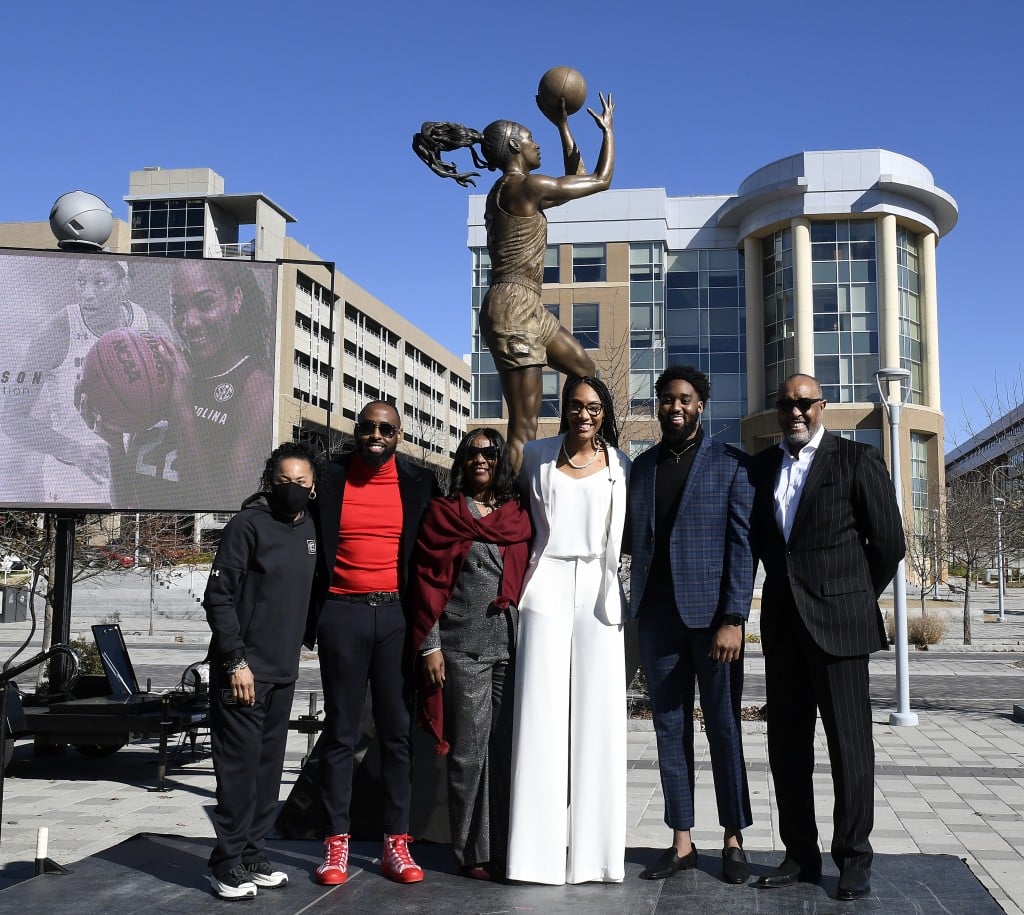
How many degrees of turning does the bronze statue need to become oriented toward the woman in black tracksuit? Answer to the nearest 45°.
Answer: approximately 135° to its right

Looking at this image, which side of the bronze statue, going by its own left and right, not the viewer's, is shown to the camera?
right

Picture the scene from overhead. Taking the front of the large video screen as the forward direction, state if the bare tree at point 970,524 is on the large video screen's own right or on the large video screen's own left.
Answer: on the large video screen's own left

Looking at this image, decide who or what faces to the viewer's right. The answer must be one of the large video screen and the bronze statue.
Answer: the bronze statue

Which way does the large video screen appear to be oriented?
toward the camera

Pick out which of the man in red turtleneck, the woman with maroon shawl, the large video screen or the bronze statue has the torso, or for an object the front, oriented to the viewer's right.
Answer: the bronze statue

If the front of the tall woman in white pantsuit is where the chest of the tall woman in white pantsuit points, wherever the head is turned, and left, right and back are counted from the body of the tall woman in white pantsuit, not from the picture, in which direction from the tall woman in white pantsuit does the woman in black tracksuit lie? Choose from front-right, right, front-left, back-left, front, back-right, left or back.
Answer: right

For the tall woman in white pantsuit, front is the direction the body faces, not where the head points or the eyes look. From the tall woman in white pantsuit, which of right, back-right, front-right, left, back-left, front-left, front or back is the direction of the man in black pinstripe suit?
left

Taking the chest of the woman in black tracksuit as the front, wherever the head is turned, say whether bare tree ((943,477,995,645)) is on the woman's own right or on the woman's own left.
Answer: on the woman's own left

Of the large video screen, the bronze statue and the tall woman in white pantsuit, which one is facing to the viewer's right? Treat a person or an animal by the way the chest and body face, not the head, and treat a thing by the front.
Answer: the bronze statue

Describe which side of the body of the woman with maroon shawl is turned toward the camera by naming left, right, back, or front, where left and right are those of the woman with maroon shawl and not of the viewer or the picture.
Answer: front
